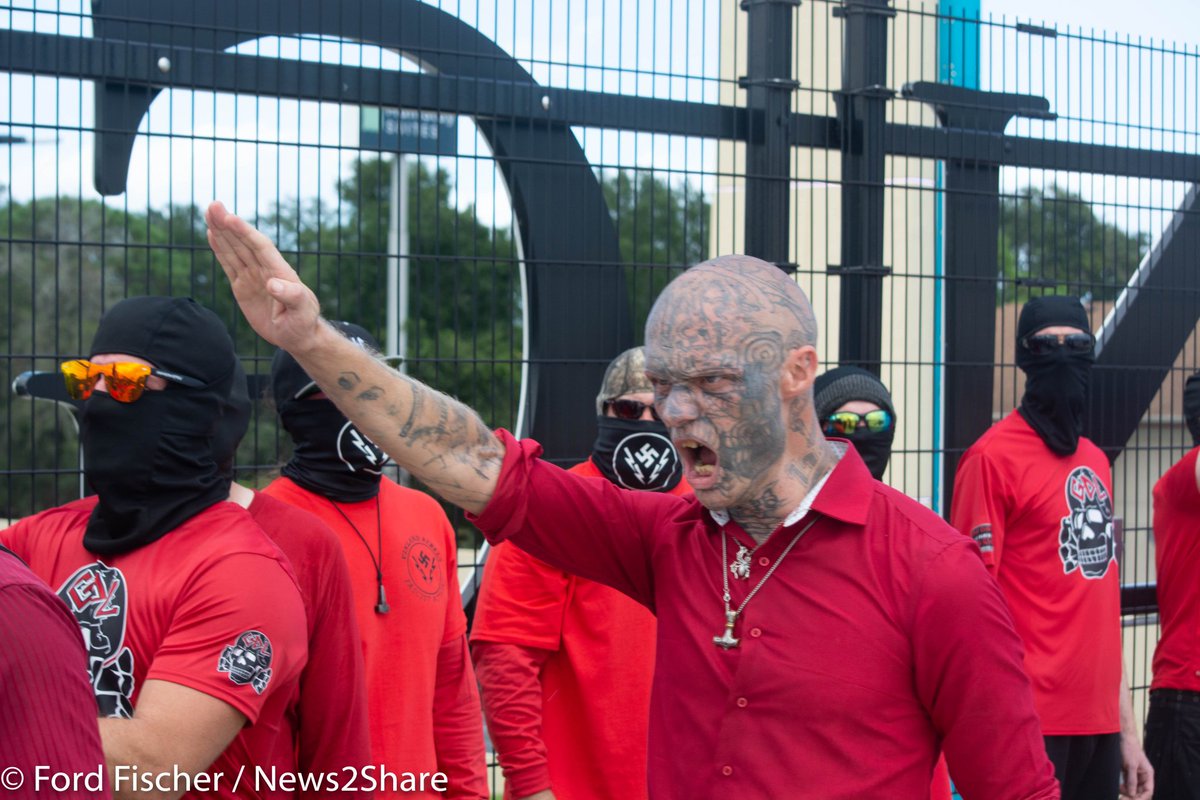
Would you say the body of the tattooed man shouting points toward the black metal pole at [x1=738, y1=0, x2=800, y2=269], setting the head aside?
no

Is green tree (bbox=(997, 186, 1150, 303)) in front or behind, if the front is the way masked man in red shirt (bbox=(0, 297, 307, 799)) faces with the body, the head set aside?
behind

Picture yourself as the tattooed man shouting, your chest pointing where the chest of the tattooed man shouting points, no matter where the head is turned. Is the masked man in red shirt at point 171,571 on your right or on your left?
on your right

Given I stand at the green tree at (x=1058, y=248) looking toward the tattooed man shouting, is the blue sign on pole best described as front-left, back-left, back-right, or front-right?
front-right

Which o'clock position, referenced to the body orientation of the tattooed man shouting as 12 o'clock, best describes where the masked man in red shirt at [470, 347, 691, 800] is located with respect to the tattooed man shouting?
The masked man in red shirt is roughly at 4 o'clock from the tattooed man shouting.

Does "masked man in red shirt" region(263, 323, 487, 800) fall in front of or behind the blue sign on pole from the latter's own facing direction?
in front

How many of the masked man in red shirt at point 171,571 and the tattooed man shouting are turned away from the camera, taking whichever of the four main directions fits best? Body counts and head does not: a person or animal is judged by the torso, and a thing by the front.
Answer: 0

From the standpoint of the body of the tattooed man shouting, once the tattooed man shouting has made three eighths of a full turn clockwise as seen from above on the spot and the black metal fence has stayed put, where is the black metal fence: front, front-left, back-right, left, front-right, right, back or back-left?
front

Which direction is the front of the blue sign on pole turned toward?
toward the camera

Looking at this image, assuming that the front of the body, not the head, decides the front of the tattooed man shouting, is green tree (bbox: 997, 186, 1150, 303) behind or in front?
behind

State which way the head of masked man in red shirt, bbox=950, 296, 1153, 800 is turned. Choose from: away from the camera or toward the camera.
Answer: toward the camera

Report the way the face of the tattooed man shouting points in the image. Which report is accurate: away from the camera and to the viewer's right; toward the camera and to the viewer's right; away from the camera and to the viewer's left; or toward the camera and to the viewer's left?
toward the camera and to the viewer's left

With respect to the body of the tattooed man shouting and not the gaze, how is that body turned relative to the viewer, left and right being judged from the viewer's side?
facing the viewer and to the left of the viewer
